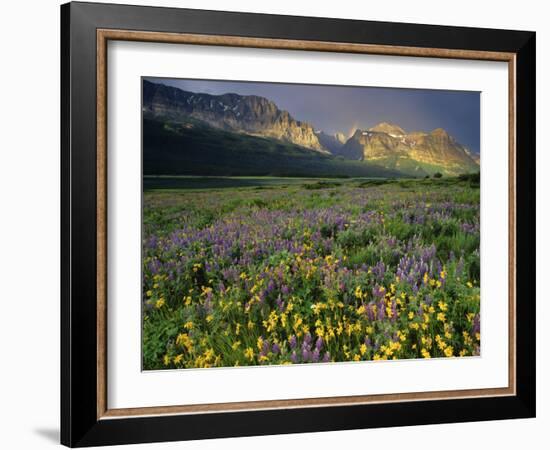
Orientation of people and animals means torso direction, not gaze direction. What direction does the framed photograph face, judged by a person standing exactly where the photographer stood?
facing the viewer and to the right of the viewer
